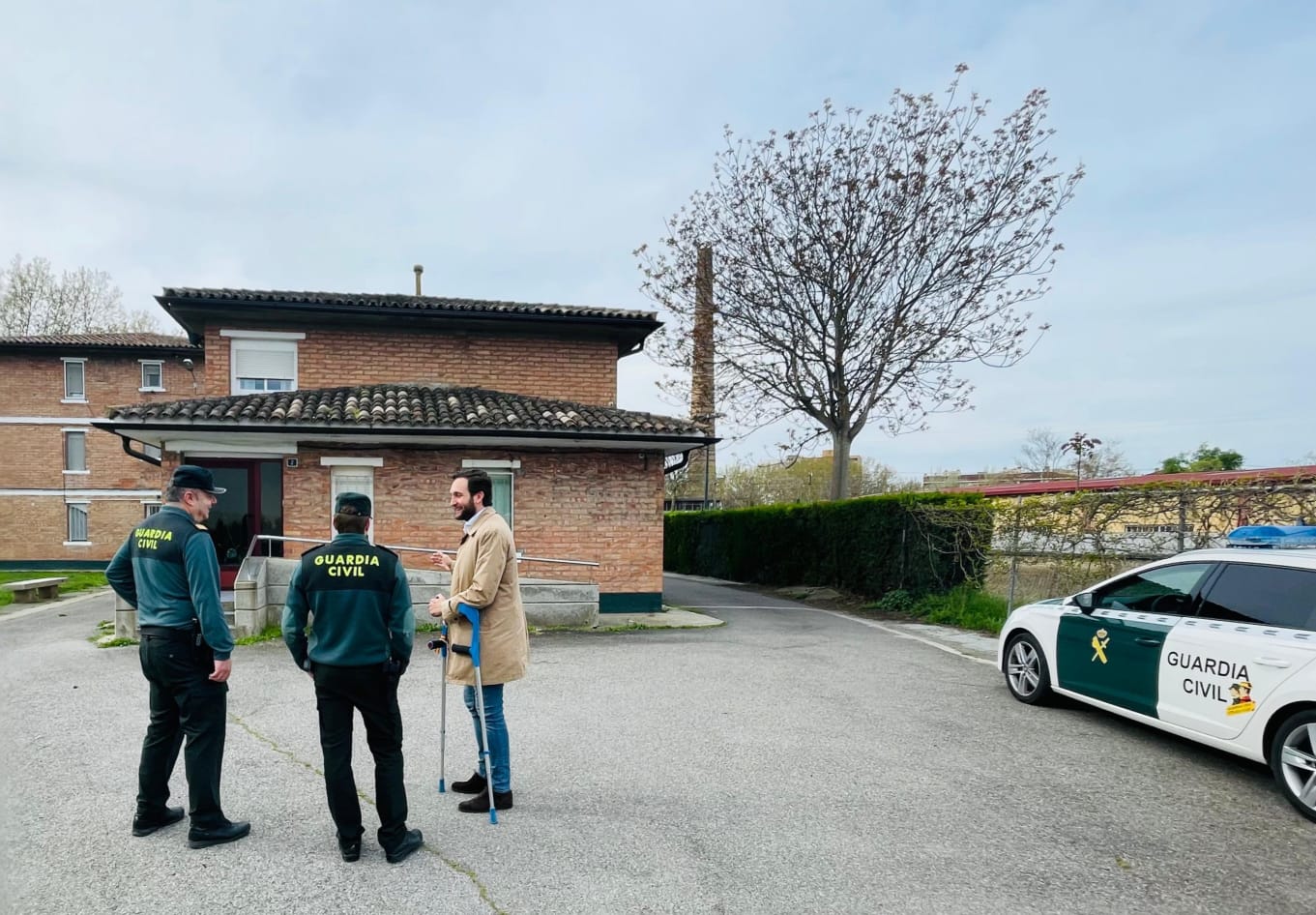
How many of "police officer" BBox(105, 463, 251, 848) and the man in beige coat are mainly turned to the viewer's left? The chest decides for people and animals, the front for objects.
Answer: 1

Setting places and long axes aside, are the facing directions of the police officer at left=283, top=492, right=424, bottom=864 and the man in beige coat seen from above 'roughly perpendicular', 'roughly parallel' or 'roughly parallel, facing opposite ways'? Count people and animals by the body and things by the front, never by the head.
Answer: roughly perpendicular

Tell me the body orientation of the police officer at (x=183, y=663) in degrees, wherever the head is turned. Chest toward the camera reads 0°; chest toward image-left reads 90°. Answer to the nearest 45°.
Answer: approximately 225°

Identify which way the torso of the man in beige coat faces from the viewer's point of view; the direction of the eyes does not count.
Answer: to the viewer's left

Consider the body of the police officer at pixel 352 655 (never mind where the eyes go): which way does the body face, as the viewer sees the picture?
away from the camera

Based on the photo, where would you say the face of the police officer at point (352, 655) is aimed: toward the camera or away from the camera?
away from the camera
